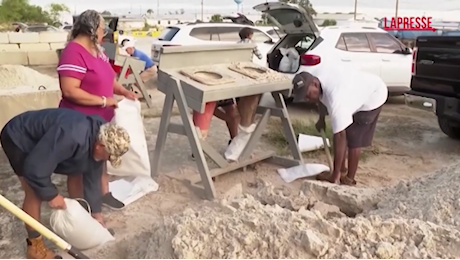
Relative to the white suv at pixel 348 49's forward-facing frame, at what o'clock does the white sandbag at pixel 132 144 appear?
The white sandbag is roughly at 5 o'clock from the white suv.

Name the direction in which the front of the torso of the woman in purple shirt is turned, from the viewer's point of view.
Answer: to the viewer's right

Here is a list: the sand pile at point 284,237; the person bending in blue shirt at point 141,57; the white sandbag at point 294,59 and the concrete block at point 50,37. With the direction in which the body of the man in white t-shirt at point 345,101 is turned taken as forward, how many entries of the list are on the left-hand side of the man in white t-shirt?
1

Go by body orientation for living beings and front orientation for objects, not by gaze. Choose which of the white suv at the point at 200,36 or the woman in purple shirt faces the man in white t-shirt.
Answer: the woman in purple shirt

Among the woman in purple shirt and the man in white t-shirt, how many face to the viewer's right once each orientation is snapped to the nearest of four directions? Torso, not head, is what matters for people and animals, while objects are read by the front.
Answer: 1

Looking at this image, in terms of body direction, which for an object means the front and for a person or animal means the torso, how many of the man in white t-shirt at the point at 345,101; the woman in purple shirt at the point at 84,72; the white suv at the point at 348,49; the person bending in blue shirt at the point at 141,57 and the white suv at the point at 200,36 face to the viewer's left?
2

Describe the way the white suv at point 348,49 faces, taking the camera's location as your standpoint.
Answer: facing away from the viewer and to the right of the viewer

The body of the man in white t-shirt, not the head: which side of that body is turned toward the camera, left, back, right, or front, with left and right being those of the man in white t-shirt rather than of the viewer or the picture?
left
